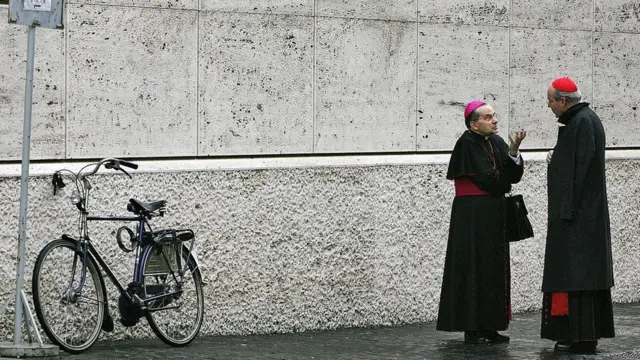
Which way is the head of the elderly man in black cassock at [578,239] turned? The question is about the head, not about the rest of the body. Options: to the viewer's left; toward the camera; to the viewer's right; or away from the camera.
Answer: to the viewer's left

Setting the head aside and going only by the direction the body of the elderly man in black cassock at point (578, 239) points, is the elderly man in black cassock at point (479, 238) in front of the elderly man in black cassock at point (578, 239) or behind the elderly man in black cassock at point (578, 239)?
in front

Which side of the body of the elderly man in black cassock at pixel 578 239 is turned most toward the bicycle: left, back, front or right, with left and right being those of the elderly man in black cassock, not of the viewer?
front

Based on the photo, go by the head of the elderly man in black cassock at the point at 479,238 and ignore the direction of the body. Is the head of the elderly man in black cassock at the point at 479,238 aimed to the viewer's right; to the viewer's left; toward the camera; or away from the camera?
to the viewer's right

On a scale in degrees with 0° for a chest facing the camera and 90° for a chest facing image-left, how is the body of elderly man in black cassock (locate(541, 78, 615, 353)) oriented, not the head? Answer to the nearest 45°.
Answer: approximately 90°

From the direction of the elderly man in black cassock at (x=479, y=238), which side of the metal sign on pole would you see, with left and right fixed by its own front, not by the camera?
left

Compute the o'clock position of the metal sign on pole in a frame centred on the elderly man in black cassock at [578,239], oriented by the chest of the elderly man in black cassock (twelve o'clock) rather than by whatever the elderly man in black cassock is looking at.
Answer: The metal sign on pole is roughly at 11 o'clock from the elderly man in black cassock.

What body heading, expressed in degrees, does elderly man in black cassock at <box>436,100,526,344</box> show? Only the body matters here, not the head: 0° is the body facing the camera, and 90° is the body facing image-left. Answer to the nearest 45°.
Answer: approximately 315°

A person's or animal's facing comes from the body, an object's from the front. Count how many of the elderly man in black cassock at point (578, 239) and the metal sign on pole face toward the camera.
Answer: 1

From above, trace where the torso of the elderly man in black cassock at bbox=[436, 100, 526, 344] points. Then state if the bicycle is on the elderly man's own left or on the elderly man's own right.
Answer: on the elderly man's own right

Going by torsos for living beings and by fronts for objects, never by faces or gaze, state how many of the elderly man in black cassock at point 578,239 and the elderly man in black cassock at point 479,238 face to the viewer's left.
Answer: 1

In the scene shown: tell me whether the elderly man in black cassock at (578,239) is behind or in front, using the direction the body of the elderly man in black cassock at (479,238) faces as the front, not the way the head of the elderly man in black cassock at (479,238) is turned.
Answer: in front
